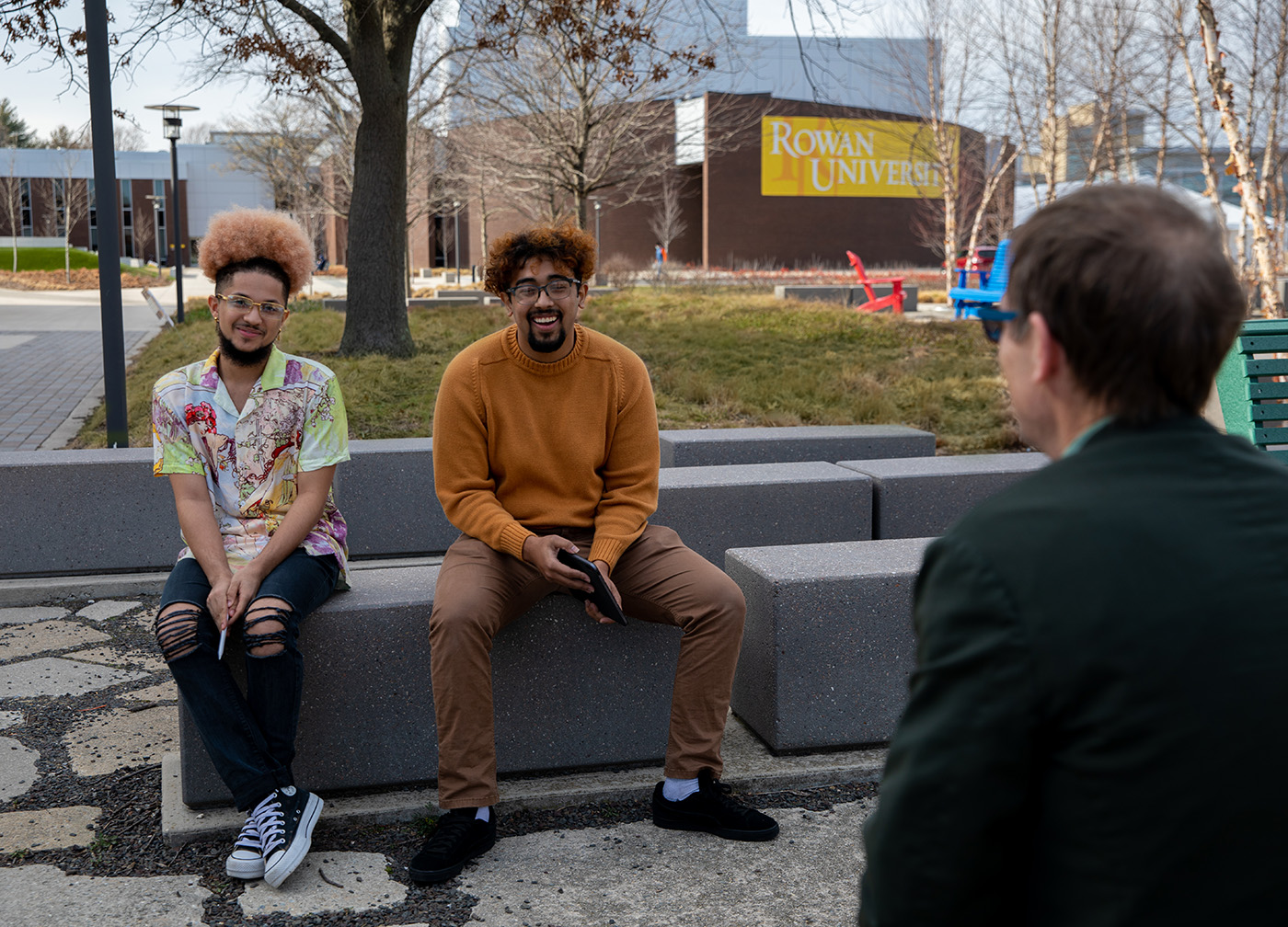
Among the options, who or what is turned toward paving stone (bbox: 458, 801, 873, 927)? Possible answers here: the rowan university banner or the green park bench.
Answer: the rowan university banner

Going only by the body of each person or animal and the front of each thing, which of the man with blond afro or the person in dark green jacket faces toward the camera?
the man with blond afro

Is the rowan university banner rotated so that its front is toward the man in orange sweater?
yes

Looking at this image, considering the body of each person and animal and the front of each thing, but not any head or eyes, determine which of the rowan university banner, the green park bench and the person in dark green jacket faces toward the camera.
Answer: the rowan university banner

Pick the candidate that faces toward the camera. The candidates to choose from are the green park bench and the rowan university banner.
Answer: the rowan university banner

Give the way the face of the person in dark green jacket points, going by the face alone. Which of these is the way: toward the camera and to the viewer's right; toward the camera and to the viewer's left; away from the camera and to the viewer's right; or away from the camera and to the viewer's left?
away from the camera and to the viewer's left

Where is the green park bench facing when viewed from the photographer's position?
facing away from the viewer and to the left of the viewer

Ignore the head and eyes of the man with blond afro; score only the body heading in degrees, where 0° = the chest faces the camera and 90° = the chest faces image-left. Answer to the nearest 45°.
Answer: approximately 0°

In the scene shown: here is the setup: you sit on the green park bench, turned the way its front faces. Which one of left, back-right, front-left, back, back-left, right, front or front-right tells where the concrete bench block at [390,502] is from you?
right

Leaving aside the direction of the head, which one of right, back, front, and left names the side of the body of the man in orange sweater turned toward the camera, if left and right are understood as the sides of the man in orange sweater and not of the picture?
front

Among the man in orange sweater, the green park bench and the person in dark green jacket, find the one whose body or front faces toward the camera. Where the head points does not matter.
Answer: the man in orange sweater

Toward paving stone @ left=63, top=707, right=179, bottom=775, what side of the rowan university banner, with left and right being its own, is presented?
front

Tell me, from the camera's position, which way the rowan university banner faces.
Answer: facing the viewer

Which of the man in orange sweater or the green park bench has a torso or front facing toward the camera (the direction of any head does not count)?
the man in orange sweater

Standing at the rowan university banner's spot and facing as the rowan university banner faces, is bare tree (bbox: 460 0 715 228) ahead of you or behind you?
ahead
